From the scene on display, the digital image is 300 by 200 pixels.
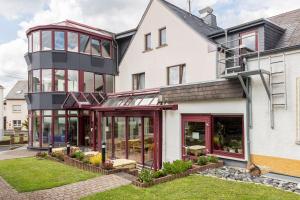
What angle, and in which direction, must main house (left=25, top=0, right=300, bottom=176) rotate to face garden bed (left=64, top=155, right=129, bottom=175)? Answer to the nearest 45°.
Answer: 0° — it already faces it

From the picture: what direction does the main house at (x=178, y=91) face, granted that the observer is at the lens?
facing the viewer and to the left of the viewer

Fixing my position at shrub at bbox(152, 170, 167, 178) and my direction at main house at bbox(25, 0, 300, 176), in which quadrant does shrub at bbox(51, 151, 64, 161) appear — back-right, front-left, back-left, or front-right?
front-left

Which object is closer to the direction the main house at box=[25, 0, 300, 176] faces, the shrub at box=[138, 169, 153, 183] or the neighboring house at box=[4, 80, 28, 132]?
the shrub

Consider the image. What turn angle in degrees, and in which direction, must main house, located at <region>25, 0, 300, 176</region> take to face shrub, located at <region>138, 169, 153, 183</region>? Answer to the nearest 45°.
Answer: approximately 45° to its left

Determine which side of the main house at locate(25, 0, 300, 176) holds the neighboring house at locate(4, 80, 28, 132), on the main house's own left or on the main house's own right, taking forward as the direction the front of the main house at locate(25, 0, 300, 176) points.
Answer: on the main house's own right
